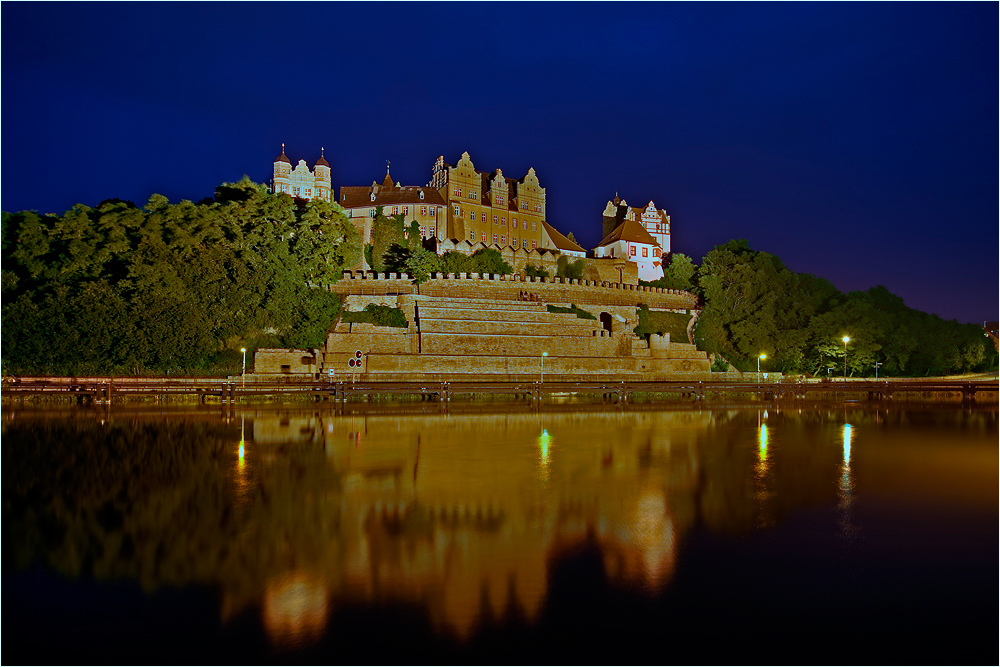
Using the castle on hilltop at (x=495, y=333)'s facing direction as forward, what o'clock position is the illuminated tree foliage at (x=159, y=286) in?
The illuminated tree foliage is roughly at 2 o'clock from the castle on hilltop.

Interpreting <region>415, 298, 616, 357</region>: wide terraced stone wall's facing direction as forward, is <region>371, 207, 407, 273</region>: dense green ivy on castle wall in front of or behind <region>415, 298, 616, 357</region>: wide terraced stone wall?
behind

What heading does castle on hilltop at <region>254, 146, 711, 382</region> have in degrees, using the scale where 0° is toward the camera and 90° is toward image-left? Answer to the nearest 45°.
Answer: approximately 0°

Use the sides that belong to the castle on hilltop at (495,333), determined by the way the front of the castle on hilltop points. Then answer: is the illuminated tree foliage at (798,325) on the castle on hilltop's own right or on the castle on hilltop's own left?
on the castle on hilltop's own left

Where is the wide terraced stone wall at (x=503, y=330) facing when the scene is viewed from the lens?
facing the viewer
